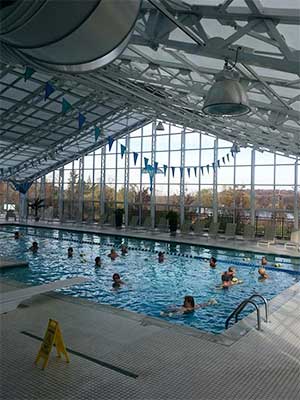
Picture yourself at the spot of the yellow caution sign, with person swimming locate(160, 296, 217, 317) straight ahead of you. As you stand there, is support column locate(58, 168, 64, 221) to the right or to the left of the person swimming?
left

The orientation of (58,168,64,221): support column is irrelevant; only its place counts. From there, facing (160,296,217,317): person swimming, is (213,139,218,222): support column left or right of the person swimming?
left

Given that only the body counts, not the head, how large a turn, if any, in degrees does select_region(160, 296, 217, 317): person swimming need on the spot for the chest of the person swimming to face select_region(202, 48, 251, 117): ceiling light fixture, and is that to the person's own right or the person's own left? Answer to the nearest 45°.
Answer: approximately 180°
